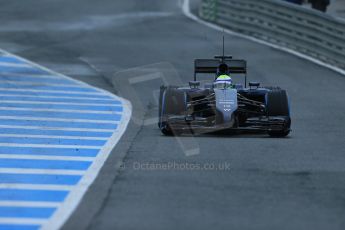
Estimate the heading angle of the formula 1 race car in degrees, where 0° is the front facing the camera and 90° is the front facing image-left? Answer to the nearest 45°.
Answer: approximately 0°

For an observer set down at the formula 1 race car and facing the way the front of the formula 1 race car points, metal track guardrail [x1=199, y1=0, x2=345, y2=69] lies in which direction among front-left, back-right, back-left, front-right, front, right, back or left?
back
